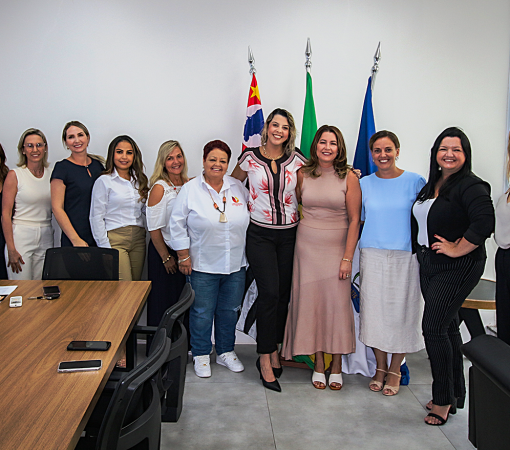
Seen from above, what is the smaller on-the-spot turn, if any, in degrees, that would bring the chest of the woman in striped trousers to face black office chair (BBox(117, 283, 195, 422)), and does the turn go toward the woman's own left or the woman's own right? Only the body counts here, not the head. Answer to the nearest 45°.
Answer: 0° — they already face it

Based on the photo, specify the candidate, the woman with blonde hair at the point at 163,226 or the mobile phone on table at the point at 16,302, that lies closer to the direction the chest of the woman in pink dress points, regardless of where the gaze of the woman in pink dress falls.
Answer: the mobile phone on table

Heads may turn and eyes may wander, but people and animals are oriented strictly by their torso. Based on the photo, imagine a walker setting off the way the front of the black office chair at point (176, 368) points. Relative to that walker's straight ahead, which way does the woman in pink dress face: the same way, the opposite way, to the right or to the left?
to the left

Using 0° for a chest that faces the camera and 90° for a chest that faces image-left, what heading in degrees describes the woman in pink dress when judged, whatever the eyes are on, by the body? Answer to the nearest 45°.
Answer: approximately 0°

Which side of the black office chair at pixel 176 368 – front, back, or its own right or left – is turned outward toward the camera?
left

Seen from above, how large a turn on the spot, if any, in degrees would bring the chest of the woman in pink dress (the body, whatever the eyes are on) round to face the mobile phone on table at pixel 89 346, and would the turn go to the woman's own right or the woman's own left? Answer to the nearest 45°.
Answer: approximately 45° to the woman's own right

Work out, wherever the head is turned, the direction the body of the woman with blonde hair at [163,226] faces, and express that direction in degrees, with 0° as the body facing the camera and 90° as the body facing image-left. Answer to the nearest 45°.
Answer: approximately 315°
